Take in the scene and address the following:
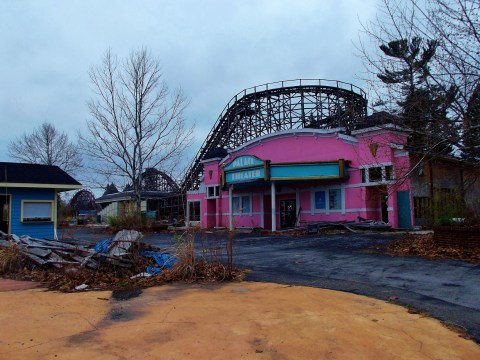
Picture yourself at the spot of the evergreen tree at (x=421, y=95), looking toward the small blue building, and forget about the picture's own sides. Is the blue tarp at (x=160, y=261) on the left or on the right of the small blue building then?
left

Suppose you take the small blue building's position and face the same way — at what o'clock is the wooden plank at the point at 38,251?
The wooden plank is roughly at 12 o'clock from the small blue building.

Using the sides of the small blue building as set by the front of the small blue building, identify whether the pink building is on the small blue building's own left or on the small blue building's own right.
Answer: on the small blue building's own left

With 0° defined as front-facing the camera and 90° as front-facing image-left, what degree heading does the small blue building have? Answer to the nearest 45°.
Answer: approximately 0°

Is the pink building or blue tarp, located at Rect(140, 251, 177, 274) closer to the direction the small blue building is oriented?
the blue tarp
